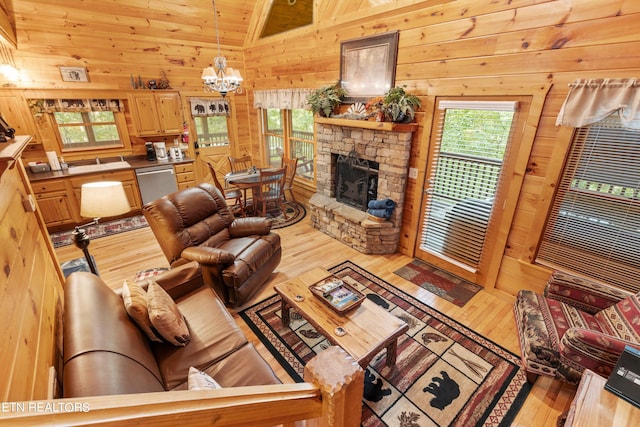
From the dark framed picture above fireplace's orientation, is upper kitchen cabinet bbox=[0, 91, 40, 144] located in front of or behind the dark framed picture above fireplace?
in front

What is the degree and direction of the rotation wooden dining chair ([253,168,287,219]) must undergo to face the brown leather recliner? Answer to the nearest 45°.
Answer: approximately 135° to its left

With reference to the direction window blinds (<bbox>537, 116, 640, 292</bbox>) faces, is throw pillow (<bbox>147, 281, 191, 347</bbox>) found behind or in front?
in front

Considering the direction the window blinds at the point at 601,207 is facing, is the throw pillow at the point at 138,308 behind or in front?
in front

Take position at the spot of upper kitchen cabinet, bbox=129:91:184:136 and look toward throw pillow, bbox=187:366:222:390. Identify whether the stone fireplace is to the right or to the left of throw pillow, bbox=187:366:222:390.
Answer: left

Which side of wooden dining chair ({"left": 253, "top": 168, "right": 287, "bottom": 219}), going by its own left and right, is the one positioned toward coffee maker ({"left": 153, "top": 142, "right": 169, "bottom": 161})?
front

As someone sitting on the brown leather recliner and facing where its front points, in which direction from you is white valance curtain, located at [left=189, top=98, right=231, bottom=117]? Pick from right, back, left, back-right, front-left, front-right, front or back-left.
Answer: back-left

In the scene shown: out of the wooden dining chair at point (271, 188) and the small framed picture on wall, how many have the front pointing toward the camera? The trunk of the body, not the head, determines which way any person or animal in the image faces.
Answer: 1

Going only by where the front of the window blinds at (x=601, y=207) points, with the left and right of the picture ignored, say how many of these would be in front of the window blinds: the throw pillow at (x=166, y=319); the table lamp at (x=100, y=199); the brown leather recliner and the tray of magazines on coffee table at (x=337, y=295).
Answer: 4

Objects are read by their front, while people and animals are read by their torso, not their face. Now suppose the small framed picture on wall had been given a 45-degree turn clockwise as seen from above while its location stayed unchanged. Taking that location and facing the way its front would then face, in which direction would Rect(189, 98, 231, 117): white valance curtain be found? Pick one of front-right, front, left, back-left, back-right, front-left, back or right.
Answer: back-left

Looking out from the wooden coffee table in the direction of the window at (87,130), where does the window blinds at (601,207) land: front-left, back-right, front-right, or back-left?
back-right

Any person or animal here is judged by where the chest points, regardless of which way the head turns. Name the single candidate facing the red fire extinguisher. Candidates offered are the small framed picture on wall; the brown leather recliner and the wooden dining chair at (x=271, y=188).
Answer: the wooden dining chair

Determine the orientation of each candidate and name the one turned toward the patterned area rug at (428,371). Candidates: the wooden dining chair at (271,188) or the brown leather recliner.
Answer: the brown leather recliner

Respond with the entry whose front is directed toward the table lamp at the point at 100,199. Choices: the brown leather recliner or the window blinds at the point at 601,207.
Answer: the window blinds

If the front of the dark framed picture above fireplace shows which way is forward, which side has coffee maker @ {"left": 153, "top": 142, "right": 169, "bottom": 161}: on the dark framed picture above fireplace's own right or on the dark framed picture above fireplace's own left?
on the dark framed picture above fireplace's own right

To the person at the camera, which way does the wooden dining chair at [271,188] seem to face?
facing away from the viewer and to the left of the viewer
